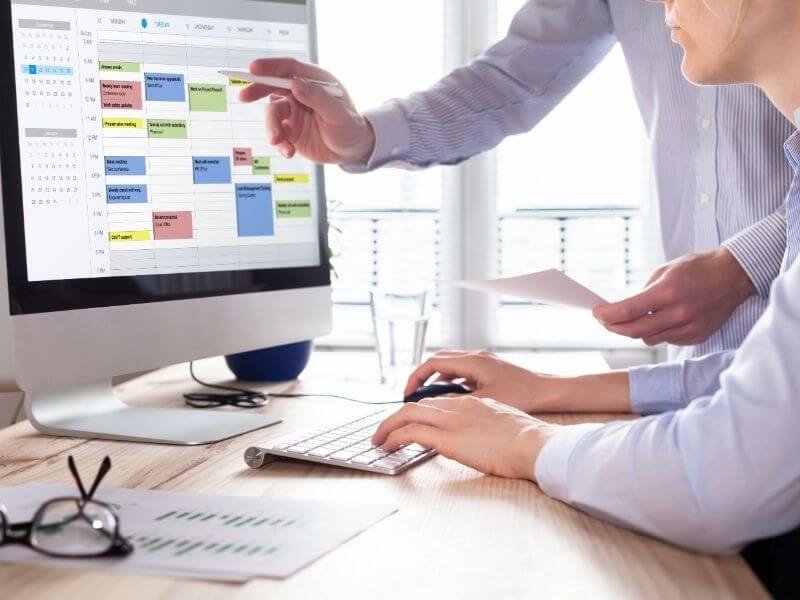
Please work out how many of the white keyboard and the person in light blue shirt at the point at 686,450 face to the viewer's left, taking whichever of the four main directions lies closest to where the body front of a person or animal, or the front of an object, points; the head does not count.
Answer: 1

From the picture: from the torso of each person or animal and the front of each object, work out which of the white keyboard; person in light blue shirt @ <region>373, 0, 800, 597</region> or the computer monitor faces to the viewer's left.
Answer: the person in light blue shirt

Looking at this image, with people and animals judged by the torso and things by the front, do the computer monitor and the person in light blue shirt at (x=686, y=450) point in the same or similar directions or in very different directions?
very different directions

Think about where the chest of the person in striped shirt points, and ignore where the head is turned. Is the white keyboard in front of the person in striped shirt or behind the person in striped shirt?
in front

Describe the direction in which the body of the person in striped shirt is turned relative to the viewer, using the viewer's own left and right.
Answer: facing the viewer and to the left of the viewer

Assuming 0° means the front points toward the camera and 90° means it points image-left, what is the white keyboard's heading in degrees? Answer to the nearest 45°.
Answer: approximately 315°

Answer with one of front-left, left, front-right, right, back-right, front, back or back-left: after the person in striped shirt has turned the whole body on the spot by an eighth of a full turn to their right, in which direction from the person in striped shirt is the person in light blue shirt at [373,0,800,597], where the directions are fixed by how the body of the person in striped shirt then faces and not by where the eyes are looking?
left

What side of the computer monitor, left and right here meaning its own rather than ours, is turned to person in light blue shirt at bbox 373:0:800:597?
front

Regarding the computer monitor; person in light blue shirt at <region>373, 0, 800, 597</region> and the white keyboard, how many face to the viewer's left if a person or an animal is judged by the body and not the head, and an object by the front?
1

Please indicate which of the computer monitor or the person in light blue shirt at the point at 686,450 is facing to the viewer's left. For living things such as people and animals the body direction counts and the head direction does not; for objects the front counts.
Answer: the person in light blue shirt

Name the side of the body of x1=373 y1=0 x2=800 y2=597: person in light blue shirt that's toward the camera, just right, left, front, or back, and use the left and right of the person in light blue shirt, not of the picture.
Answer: left

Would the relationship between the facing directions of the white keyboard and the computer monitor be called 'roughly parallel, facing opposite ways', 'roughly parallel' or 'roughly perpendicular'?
roughly parallel
